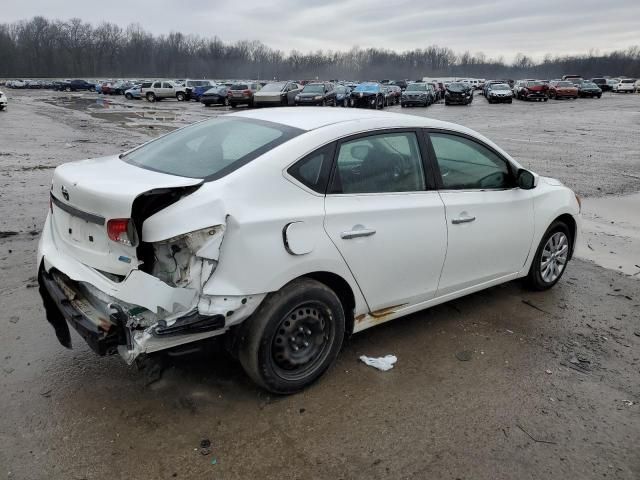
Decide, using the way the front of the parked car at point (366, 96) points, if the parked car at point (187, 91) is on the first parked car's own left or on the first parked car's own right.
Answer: on the first parked car's own right

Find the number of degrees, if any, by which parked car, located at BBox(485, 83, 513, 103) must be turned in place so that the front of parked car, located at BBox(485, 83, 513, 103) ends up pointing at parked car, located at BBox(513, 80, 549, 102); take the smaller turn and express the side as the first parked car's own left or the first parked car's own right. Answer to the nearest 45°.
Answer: approximately 135° to the first parked car's own left

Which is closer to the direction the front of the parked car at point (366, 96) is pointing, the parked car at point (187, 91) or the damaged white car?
the damaged white car

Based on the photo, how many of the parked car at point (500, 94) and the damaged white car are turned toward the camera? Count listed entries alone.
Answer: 1

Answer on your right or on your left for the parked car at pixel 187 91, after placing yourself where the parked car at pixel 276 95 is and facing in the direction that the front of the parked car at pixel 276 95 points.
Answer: on your right

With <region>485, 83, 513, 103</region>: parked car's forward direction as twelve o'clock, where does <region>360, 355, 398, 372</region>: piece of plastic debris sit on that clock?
The piece of plastic debris is roughly at 12 o'clock from the parked car.

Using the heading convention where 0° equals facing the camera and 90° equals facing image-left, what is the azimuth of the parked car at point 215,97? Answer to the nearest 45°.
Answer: approximately 45°

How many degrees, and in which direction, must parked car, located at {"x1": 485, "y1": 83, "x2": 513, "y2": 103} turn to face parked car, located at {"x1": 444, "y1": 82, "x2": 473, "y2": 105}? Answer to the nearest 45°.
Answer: approximately 45° to its right

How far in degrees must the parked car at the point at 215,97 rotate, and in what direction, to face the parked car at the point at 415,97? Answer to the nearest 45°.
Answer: approximately 135° to its left
